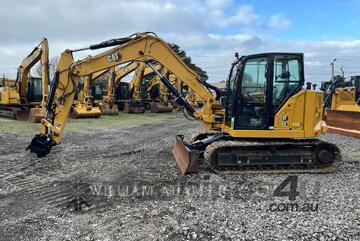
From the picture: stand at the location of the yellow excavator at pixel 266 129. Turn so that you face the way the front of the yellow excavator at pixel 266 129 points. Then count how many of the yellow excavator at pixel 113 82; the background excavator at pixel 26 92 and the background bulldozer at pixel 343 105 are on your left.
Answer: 0

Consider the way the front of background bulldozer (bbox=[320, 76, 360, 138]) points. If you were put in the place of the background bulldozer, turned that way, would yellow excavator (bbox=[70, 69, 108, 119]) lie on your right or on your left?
on your right

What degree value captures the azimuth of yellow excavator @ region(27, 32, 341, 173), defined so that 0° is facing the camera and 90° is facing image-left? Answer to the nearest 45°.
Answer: approximately 90°

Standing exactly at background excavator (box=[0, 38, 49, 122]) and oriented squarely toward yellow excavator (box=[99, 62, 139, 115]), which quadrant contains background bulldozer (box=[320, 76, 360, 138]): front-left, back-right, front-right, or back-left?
front-right

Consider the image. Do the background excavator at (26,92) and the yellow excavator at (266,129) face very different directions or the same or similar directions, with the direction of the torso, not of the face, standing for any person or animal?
very different directions

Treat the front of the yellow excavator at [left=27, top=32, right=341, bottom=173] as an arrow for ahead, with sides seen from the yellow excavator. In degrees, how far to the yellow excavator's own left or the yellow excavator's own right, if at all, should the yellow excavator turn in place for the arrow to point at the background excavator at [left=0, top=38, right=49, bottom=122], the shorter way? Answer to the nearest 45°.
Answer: approximately 45° to the yellow excavator's own right

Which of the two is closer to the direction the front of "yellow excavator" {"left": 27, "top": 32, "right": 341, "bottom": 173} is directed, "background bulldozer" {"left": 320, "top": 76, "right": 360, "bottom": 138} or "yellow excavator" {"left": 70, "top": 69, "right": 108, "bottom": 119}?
the yellow excavator

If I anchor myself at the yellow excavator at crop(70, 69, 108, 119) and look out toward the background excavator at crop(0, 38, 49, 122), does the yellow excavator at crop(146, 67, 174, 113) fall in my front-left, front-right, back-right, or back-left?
back-right

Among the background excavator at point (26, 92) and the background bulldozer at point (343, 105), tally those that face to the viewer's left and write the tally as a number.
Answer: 0

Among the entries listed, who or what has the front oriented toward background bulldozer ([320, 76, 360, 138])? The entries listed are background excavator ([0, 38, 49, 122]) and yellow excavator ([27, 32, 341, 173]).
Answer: background excavator ([0, 38, 49, 122])
